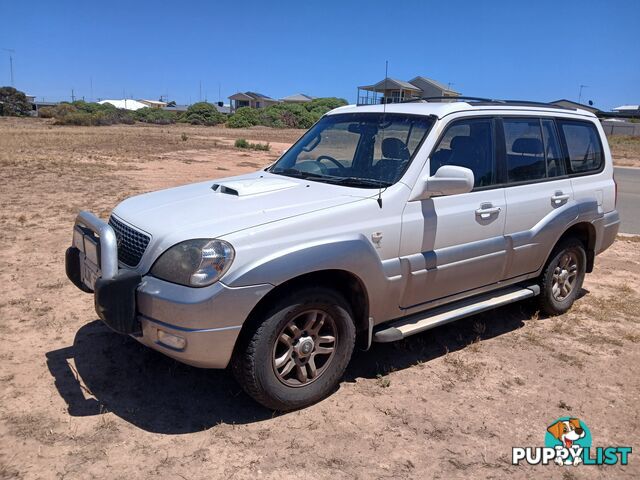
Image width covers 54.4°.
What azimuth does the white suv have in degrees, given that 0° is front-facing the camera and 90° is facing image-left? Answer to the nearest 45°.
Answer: approximately 45°
